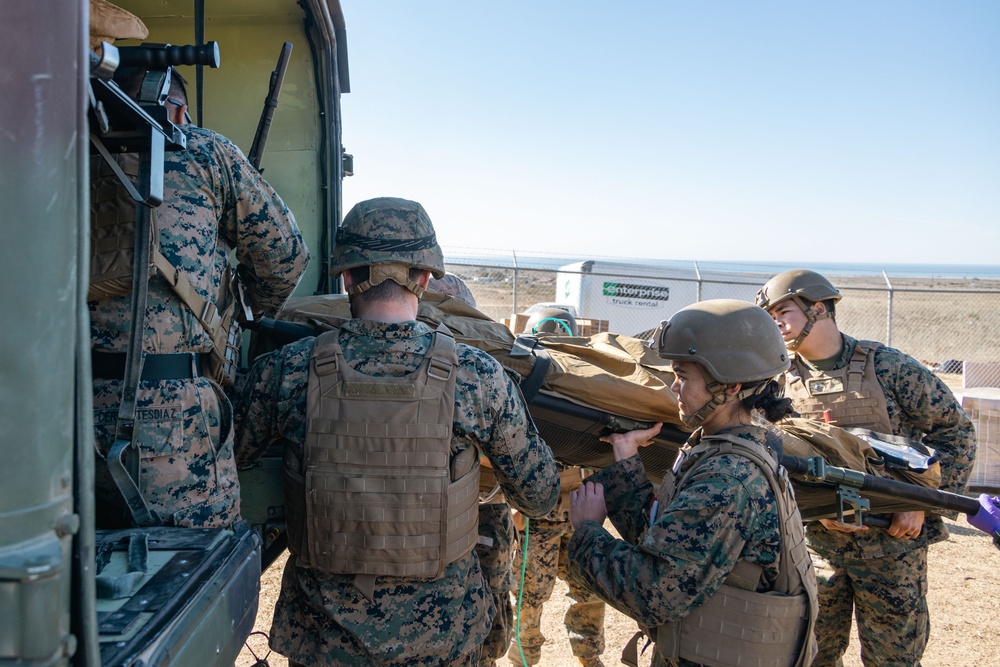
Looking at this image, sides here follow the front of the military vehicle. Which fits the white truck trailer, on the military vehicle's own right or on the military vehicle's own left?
on the military vehicle's own right

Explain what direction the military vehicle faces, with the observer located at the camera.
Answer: facing away from the viewer and to the left of the viewer

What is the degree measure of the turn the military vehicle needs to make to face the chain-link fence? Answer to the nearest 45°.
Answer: approximately 90° to its right

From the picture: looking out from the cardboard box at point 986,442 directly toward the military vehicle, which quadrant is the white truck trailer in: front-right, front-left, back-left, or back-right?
back-right

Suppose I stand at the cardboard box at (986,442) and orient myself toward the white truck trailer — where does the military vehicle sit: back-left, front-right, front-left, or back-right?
back-left

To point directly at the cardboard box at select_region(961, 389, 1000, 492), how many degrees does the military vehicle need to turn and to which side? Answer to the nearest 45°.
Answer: approximately 90° to its right
